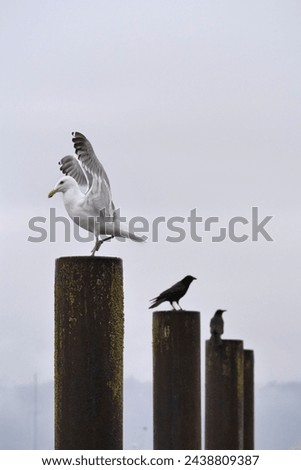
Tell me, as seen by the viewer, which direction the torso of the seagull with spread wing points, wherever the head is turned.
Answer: to the viewer's left

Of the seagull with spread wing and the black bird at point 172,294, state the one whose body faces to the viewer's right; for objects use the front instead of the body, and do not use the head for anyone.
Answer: the black bird

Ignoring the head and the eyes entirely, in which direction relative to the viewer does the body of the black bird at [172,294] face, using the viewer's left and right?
facing to the right of the viewer

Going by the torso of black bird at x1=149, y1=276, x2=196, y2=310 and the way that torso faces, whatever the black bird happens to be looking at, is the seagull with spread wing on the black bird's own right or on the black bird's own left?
on the black bird's own right
